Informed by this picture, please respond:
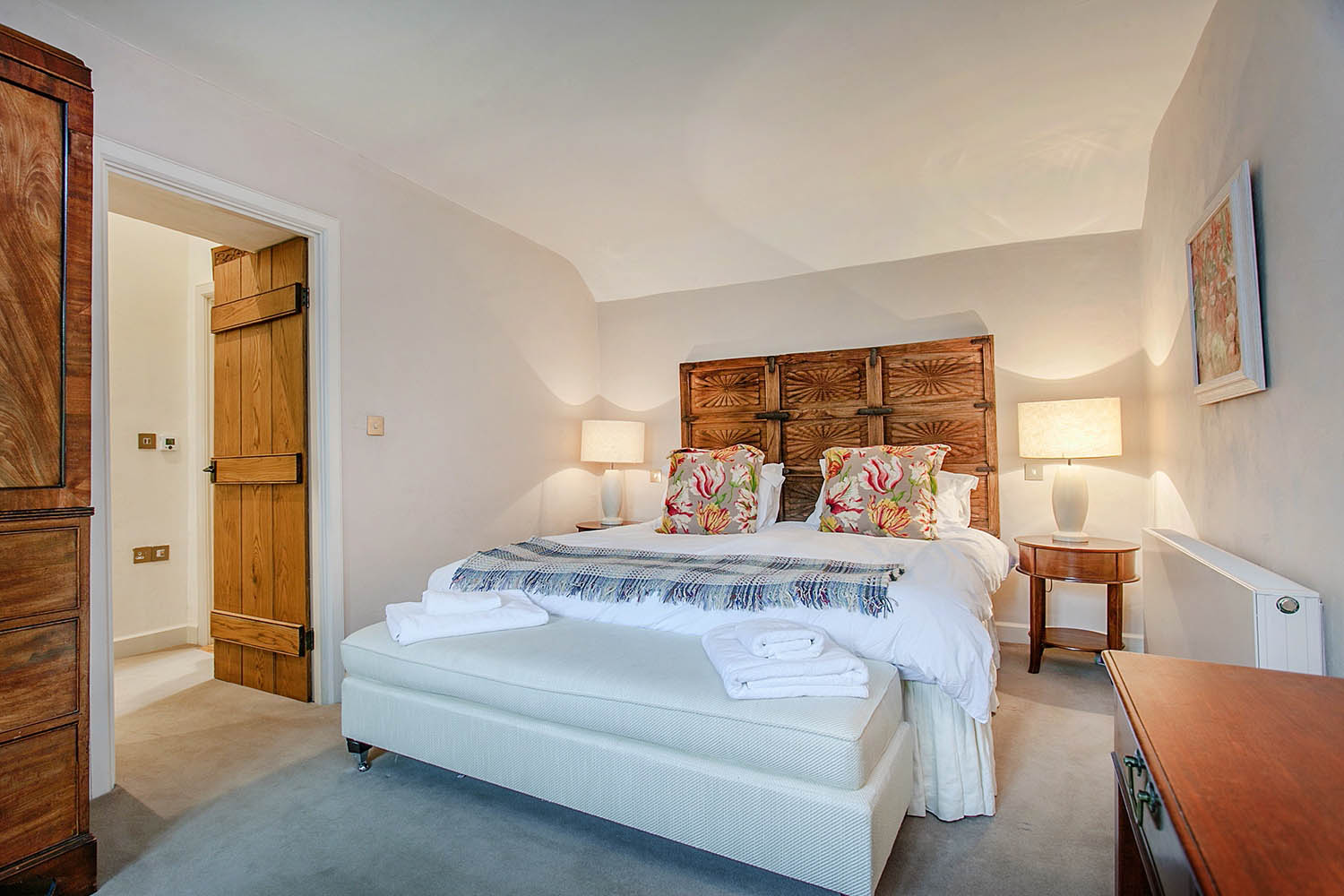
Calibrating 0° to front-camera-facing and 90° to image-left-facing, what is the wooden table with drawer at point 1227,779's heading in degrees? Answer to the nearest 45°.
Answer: approximately 90°

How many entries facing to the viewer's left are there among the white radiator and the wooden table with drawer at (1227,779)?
2

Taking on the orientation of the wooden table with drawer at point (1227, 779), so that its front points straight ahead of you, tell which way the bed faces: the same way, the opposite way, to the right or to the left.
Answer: to the left

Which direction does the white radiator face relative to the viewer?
to the viewer's left

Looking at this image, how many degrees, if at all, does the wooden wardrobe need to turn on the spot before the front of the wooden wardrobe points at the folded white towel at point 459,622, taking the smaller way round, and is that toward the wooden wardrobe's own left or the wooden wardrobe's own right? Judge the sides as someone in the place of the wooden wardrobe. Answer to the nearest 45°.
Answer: approximately 45° to the wooden wardrobe's own left

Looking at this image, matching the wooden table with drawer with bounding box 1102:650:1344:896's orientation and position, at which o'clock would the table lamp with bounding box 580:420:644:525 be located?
The table lamp is roughly at 1 o'clock from the wooden table with drawer.

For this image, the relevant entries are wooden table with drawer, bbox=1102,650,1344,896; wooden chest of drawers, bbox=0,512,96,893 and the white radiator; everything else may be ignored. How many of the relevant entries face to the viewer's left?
2

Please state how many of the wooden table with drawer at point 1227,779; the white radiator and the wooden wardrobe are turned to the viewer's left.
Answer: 2
